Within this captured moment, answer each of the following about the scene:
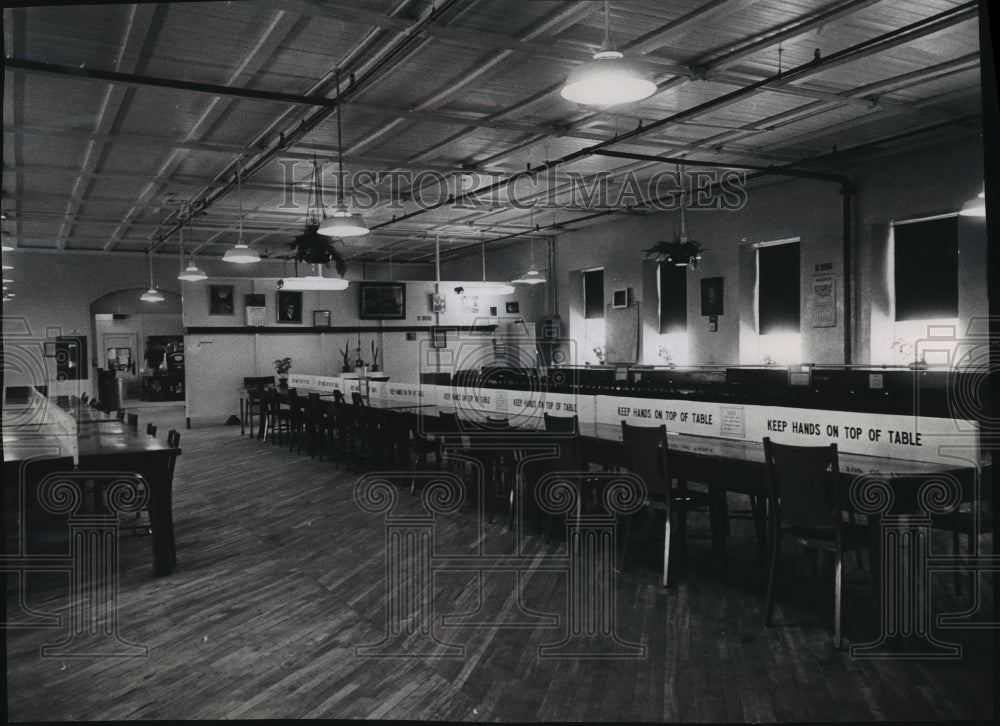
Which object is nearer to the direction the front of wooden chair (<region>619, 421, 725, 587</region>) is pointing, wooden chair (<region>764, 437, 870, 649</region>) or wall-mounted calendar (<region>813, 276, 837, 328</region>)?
the wall-mounted calendar

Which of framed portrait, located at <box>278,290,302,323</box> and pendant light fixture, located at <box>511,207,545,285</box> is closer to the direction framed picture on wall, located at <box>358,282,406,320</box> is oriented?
the pendant light fixture

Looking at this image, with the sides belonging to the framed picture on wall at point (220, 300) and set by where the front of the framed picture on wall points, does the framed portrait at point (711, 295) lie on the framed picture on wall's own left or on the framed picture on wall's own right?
on the framed picture on wall's own left

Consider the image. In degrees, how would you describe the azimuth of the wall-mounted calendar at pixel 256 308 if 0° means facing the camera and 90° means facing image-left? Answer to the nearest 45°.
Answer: approximately 0°

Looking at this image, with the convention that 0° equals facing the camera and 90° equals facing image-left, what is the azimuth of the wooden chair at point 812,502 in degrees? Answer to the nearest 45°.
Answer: approximately 225°

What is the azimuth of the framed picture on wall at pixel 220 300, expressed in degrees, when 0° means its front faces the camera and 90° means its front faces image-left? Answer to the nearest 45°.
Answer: approximately 0°

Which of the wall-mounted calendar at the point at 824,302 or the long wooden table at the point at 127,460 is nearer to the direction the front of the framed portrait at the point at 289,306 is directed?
the long wooden table

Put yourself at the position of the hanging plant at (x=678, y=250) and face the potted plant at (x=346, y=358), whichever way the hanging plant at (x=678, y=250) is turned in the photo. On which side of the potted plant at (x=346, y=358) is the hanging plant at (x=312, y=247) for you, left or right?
left

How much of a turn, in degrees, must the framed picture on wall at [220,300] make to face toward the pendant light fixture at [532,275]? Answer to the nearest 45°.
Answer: approximately 45° to its left
